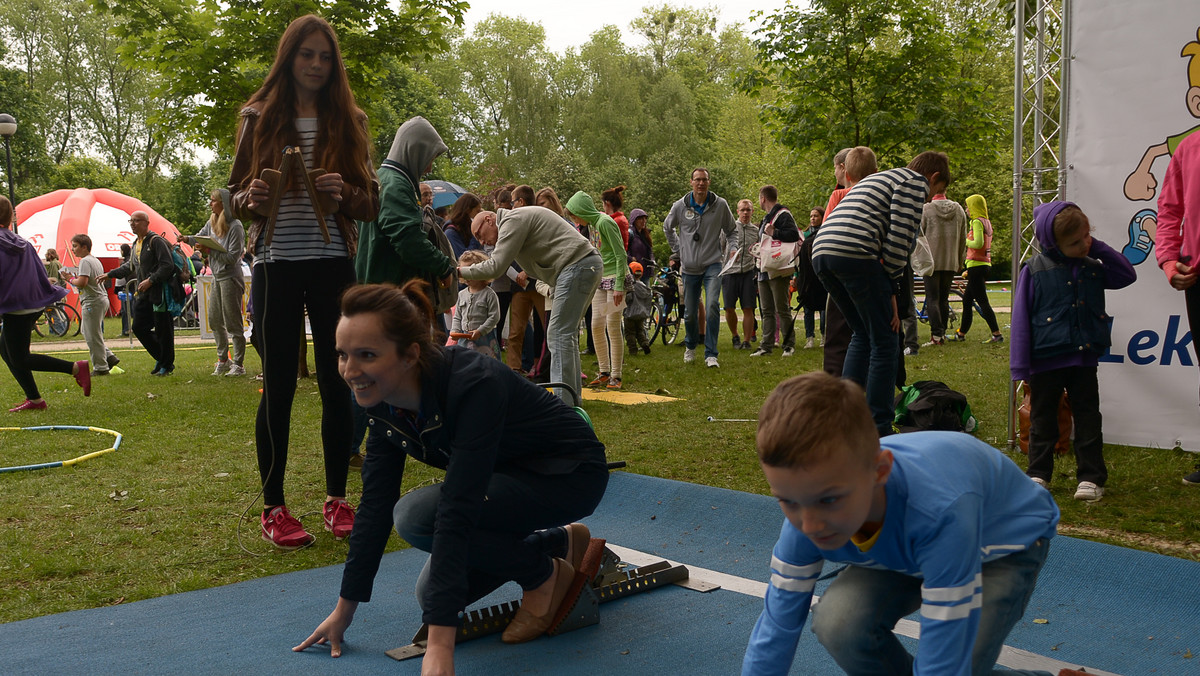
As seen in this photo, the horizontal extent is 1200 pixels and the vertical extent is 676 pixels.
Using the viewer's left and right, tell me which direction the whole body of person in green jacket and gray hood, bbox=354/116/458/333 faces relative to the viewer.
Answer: facing to the right of the viewer

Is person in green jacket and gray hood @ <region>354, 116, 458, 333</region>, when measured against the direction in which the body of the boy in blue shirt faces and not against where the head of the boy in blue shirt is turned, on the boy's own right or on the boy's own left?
on the boy's own right

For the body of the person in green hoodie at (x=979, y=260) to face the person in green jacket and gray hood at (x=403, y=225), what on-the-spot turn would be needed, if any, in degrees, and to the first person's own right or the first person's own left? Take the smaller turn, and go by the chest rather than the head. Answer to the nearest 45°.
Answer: approximately 90° to the first person's own left

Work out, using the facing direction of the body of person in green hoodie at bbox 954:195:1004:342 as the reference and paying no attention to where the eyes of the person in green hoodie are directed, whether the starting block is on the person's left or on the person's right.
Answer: on the person's left

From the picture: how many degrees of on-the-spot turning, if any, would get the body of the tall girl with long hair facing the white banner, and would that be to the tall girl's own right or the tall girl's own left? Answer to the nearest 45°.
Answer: approximately 90° to the tall girl's own left

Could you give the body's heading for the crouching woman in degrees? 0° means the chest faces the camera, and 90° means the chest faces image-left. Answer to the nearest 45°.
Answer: approximately 45°

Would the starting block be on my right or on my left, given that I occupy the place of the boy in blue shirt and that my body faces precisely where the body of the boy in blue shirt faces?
on my right

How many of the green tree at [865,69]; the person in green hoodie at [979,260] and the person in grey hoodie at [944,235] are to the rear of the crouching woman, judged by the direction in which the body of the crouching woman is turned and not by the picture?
3
